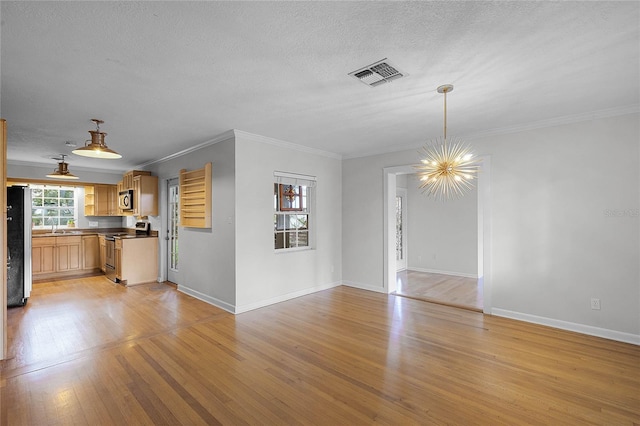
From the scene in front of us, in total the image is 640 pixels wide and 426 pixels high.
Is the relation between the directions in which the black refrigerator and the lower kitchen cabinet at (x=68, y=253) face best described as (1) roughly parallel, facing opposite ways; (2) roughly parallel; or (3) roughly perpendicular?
roughly perpendicular

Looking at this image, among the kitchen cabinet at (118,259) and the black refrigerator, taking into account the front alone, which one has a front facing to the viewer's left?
the kitchen cabinet

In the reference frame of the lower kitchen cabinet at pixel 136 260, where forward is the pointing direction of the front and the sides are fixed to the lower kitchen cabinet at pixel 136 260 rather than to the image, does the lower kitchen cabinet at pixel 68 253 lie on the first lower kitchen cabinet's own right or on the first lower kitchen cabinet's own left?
on the first lower kitchen cabinet's own right

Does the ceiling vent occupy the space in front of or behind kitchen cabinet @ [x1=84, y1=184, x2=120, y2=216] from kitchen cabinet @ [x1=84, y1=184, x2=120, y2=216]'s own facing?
in front

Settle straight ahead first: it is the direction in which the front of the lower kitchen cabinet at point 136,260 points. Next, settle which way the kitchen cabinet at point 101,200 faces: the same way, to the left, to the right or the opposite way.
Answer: to the left

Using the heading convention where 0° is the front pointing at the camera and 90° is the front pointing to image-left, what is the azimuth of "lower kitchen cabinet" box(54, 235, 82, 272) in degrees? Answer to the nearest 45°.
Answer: approximately 0°

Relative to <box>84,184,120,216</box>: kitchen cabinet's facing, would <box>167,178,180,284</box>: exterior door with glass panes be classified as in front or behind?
in front

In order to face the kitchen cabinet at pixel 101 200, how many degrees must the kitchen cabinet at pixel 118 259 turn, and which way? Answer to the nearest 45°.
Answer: approximately 90° to its right

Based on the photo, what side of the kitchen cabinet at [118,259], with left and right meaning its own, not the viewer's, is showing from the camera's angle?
left

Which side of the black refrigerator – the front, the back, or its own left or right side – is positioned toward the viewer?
right

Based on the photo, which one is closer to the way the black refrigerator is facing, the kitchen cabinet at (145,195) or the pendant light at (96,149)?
the kitchen cabinet
